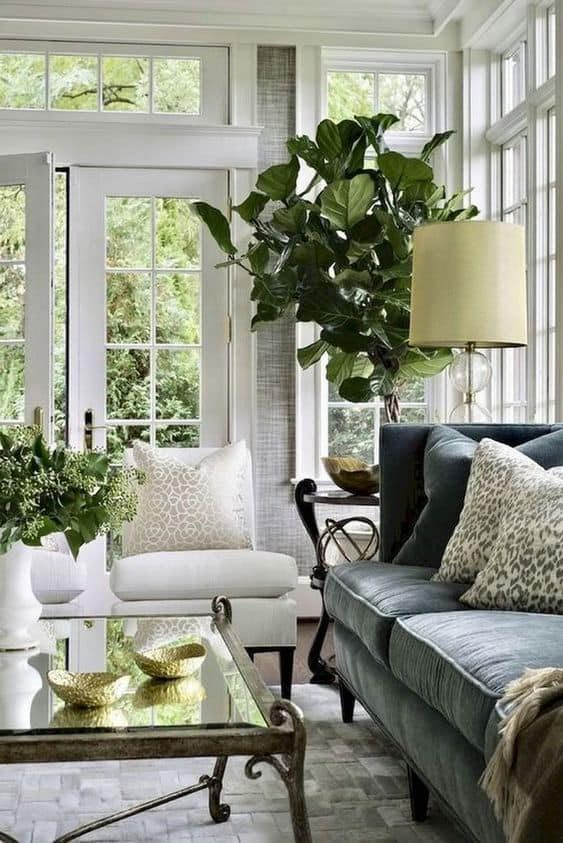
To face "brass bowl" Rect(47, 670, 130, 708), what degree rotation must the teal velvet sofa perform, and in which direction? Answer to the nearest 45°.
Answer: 0° — it already faces it

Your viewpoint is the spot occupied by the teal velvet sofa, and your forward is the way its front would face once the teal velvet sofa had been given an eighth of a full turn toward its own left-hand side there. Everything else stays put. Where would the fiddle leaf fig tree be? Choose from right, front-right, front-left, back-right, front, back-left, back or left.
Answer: back

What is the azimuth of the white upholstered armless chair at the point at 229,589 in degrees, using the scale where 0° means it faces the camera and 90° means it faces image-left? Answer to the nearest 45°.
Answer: approximately 0°

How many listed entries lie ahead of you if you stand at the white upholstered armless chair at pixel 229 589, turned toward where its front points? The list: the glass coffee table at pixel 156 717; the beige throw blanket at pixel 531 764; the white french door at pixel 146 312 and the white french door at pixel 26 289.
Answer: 2

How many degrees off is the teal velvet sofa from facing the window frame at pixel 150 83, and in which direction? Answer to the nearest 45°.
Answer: approximately 90° to its right

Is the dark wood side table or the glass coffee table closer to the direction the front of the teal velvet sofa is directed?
the glass coffee table

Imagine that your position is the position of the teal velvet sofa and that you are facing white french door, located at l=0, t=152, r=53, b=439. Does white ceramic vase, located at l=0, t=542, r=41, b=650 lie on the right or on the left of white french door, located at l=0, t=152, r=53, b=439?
left

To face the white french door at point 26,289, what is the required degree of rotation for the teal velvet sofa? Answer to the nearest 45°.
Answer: approximately 90° to its right

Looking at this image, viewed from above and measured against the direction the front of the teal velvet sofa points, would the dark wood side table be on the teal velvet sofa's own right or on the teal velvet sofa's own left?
on the teal velvet sofa's own right

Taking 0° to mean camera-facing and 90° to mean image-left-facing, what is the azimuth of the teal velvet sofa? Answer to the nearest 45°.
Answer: approximately 45°

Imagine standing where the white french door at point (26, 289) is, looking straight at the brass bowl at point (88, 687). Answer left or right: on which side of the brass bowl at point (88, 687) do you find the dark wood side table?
left
